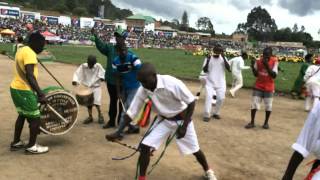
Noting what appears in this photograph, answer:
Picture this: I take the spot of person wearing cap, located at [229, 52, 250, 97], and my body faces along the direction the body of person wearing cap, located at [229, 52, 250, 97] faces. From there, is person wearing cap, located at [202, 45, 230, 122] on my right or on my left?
on my right

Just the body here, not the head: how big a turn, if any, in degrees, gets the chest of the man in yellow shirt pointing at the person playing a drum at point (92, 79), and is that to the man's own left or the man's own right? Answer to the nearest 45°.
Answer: approximately 45° to the man's own left

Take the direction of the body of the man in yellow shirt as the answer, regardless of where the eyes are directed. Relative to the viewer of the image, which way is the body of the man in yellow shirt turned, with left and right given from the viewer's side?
facing to the right of the viewer

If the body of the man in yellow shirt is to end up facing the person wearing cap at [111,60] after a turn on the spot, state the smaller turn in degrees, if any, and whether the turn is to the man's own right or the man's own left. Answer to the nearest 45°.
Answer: approximately 45° to the man's own left
